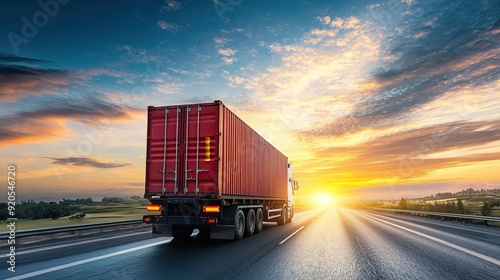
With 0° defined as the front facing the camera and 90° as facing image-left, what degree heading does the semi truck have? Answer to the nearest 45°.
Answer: approximately 225°
